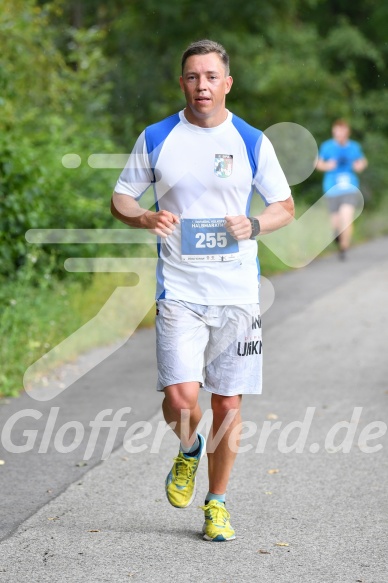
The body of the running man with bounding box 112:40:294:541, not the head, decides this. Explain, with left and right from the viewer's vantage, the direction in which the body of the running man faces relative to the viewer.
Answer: facing the viewer

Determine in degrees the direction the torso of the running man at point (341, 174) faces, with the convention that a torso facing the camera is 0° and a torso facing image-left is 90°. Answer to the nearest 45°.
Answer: approximately 0°
